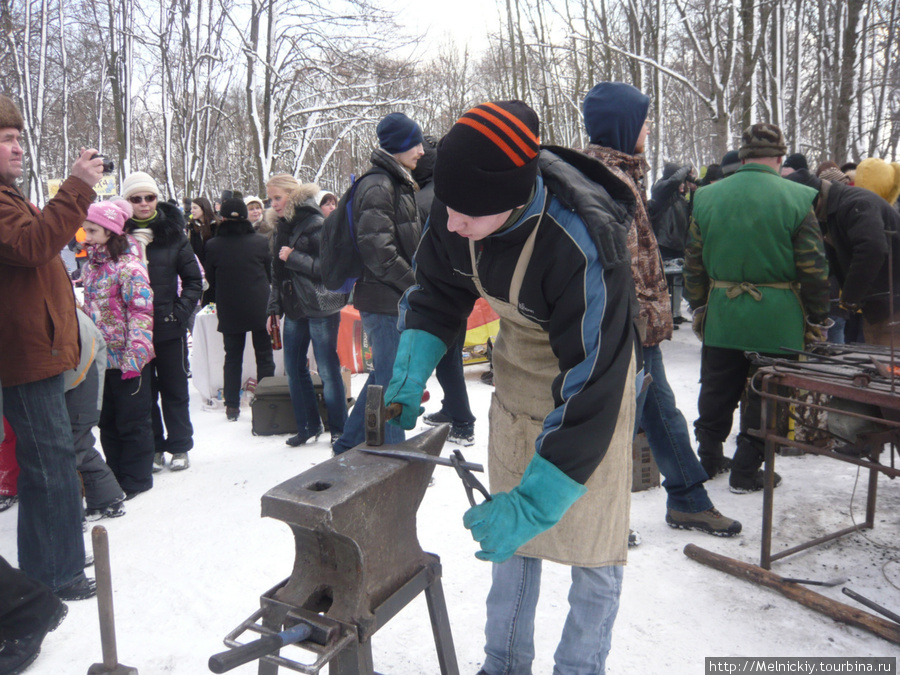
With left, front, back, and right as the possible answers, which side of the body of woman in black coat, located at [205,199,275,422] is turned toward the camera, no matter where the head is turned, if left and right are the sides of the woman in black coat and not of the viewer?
back

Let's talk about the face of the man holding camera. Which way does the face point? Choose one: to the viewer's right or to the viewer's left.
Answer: to the viewer's right

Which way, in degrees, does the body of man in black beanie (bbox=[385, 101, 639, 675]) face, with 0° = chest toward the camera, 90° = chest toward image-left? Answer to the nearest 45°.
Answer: approximately 45°

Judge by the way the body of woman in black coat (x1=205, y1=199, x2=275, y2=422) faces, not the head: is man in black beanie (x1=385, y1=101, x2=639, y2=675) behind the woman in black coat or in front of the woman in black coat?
behind

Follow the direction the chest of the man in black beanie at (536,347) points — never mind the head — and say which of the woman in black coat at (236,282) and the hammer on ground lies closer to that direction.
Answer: the hammer on ground

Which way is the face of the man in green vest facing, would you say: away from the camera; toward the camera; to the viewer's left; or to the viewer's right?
away from the camera

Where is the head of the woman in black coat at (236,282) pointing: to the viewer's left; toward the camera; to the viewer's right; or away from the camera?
away from the camera

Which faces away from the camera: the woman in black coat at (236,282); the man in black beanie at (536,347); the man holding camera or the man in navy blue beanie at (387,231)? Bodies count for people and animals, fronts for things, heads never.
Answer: the woman in black coat

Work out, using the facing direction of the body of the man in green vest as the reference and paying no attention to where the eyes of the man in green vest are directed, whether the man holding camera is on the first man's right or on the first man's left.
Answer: on the first man's left

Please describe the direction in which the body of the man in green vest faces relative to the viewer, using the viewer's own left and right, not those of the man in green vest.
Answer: facing away from the viewer

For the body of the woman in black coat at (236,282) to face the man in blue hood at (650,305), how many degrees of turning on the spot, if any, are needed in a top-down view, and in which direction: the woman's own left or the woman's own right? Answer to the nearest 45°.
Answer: approximately 135° to the woman's own right

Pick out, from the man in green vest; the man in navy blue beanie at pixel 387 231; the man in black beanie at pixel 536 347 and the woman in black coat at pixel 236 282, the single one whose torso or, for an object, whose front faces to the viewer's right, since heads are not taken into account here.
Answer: the man in navy blue beanie at pixel 387 231

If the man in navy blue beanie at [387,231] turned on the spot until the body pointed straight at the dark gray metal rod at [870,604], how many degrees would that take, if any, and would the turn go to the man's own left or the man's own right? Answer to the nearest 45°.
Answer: approximately 45° to the man's own right

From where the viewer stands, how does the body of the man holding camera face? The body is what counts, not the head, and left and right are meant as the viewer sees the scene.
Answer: facing to the right of the viewer

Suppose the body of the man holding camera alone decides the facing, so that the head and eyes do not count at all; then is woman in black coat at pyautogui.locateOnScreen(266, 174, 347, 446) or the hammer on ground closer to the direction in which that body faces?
the woman in black coat

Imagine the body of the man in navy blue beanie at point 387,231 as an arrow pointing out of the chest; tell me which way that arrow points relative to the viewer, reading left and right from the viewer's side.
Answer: facing to the right of the viewer
